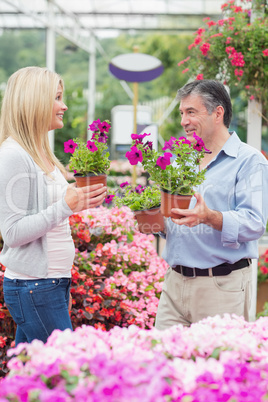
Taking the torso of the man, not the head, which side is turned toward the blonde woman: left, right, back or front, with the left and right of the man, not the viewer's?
front

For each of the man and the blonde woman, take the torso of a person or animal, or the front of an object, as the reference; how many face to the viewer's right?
1

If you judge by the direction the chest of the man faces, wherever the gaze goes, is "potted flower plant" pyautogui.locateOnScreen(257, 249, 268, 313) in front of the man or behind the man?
behind

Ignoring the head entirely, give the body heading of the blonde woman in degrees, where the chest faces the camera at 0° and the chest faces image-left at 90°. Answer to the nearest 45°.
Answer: approximately 270°

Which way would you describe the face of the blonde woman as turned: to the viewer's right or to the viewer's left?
to the viewer's right

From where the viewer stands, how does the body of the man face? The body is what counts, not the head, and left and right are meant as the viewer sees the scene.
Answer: facing the viewer and to the left of the viewer

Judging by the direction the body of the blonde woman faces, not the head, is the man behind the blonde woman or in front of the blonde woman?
in front

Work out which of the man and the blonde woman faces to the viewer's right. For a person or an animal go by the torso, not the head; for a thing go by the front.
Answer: the blonde woman
